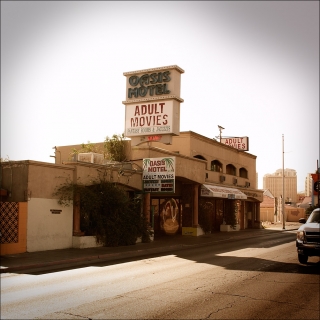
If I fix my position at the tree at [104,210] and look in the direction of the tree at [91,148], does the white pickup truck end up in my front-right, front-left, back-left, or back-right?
back-right

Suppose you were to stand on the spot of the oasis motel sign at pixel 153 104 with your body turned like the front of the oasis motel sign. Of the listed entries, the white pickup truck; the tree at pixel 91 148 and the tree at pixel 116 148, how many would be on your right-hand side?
2

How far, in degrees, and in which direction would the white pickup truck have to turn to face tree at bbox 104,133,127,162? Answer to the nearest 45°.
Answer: approximately 135° to its right

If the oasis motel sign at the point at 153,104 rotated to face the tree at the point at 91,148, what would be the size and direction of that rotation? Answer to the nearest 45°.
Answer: approximately 90° to its right

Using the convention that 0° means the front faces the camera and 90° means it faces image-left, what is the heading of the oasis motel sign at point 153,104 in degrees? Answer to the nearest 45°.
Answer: approximately 45°

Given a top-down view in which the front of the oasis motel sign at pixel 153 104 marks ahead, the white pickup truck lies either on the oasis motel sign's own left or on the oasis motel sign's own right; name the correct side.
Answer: on the oasis motel sign's own left

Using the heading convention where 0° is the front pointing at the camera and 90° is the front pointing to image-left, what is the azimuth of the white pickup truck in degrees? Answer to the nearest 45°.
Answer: approximately 0°

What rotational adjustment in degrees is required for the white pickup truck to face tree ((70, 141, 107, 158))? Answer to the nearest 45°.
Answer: approximately 135° to its right

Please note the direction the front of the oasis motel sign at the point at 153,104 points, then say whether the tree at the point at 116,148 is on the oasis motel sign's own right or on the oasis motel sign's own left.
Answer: on the oasis motel sign's own right

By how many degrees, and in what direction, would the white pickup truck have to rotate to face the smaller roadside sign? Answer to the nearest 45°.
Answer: approximately 135° to its right
